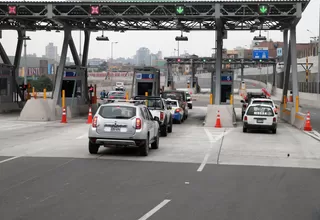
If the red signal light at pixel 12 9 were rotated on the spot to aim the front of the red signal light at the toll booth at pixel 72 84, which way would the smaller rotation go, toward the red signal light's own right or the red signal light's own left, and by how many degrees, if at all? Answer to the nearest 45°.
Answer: approximately 135° to the red signal light's own left

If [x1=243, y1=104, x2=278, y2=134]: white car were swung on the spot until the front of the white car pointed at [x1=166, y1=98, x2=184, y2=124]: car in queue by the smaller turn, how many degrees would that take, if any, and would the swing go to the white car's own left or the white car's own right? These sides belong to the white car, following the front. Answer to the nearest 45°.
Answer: approximately 45° to the white car's own left

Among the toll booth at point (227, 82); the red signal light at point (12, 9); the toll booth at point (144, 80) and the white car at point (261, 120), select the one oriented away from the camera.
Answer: the white car

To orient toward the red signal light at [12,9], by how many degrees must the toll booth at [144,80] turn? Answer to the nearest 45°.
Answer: approximately 45° to its right

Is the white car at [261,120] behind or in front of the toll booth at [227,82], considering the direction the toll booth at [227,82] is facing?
in front

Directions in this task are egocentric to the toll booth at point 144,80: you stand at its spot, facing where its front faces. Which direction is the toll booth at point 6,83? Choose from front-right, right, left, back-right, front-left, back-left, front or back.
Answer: right

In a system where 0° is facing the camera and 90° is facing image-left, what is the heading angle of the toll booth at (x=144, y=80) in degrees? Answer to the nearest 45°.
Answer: approximately 0°

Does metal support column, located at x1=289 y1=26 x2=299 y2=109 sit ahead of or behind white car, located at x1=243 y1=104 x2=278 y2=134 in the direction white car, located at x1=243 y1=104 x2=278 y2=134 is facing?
ahead

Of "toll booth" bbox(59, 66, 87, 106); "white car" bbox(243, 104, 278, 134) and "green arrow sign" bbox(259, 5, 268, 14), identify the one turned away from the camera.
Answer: the white car

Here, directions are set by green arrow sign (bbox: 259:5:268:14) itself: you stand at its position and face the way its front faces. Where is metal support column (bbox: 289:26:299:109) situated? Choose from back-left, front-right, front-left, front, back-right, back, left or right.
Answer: back-left

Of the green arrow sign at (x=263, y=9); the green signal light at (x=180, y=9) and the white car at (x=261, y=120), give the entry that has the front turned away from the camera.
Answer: the white car

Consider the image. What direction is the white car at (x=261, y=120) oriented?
away from the camera
